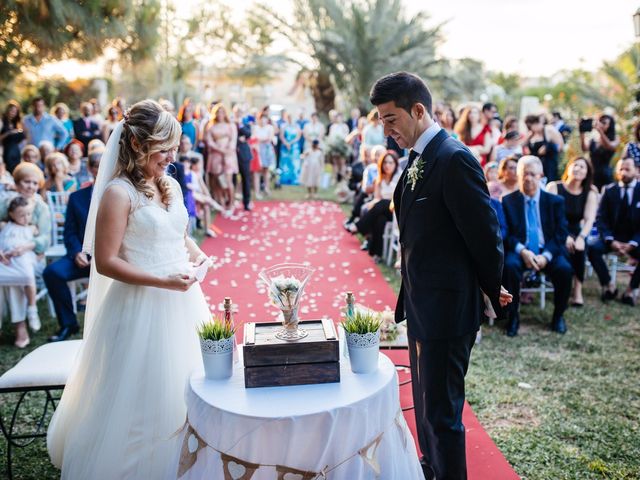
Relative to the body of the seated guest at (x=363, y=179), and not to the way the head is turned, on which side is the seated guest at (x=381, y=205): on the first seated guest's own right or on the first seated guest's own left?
on the first seated guest's own left

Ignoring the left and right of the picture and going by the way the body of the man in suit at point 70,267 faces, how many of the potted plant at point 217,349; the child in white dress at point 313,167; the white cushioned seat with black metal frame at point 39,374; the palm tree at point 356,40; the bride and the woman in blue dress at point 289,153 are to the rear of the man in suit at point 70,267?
3

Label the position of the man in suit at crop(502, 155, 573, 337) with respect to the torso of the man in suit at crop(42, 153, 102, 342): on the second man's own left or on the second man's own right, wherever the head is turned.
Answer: on the second man's own left

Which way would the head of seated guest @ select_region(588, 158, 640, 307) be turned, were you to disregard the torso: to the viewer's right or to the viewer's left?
to the viewer's left

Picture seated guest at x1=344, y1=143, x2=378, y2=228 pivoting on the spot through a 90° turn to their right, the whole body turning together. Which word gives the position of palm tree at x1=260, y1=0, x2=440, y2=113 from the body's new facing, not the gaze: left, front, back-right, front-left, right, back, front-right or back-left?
front-right

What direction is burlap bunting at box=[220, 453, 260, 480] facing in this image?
toward the camera

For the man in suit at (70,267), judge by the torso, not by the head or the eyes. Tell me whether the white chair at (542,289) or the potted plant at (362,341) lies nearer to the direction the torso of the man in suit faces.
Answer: the potted plant

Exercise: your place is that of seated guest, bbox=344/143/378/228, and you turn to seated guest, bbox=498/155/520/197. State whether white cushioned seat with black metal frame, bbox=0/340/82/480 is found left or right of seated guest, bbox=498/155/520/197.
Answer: right

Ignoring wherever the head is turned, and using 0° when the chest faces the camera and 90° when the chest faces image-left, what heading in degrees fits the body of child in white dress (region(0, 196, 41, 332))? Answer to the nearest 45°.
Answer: approximately 315°

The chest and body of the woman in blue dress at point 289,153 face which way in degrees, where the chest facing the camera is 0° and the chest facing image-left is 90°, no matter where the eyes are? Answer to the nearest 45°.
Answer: approximately 0°

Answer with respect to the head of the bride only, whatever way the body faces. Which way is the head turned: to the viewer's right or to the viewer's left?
to the viewer's right

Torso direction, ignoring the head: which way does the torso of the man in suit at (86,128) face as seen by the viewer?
toward the camera

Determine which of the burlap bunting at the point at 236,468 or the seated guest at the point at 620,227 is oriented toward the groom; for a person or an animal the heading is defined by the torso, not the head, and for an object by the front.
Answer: the seated guest

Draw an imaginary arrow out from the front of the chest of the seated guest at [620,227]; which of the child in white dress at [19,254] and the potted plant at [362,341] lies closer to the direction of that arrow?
the potted plant

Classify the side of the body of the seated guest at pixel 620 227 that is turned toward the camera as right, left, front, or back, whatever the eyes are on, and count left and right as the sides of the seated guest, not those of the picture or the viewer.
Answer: front

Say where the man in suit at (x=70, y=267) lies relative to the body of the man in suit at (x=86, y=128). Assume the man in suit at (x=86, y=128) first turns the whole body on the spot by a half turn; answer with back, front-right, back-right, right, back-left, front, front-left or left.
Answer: back

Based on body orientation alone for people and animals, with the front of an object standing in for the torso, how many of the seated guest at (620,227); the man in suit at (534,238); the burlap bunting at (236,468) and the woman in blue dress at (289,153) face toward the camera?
4
